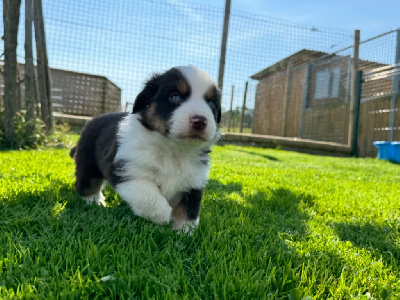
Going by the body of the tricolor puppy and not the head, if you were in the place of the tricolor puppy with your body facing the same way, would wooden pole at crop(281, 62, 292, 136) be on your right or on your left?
on your left

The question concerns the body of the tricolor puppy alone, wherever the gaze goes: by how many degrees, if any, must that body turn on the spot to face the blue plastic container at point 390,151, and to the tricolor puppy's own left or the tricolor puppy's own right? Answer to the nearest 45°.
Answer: approximately 90° to the tricolor puppy's own left

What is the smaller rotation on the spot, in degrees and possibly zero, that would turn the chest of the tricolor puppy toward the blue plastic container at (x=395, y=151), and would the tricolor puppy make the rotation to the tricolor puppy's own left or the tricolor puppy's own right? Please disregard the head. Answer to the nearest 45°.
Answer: approximately 90° to the tricolor puppy's own left

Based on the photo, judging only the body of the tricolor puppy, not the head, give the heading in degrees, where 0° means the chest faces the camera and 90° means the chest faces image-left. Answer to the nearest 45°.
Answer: approximately 315°

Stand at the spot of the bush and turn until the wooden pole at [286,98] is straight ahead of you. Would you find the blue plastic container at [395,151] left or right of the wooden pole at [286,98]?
right

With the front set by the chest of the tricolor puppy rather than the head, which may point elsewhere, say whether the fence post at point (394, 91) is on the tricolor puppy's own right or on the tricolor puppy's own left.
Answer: on the tricolor puppy's own left
